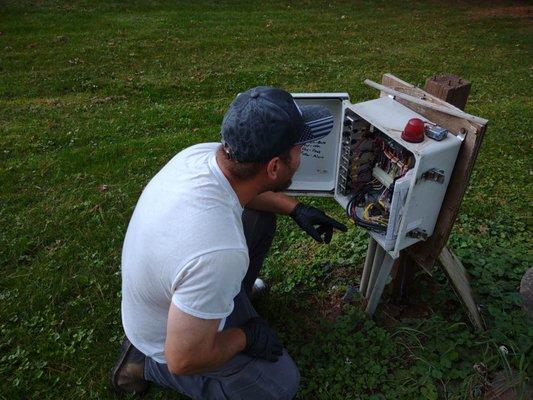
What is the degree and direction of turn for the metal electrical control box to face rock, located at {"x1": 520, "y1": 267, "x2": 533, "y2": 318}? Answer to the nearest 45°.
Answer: approximately 135° to its left

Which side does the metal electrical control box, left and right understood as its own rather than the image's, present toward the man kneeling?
front

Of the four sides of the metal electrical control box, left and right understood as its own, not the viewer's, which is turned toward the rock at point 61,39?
right

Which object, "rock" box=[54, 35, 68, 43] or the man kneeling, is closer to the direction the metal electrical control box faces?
the man kneeling

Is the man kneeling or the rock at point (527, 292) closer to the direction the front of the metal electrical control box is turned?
the man kneeling
